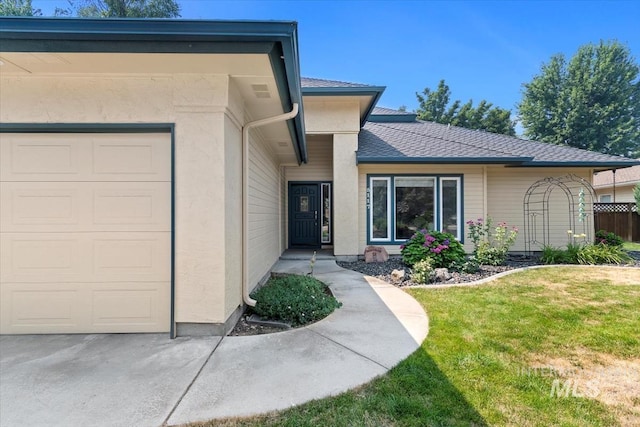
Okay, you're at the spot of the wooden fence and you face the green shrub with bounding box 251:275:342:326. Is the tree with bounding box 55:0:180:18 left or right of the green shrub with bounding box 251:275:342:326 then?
right

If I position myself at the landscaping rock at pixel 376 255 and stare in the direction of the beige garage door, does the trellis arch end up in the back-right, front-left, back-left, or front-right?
back-left

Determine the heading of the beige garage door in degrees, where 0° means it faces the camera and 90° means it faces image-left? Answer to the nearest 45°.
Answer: approximately 0°

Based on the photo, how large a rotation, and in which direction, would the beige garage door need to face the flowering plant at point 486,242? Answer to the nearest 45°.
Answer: approximately 90° to its left

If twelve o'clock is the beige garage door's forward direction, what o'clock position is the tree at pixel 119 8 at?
The tree is roughly at 6 o'clock from the beige garage door.

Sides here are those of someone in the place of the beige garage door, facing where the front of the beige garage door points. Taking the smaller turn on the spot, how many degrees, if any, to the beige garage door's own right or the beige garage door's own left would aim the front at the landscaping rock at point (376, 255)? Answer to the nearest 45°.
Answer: approximately 90° to the beige garage door's own left

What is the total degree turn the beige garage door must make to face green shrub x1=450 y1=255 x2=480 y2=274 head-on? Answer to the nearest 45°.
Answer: approximately 90° to its left

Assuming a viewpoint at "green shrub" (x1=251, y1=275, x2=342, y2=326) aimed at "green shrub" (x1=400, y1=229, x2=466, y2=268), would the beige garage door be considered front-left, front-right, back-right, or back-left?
back-left

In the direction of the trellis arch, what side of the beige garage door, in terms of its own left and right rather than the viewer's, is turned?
left
